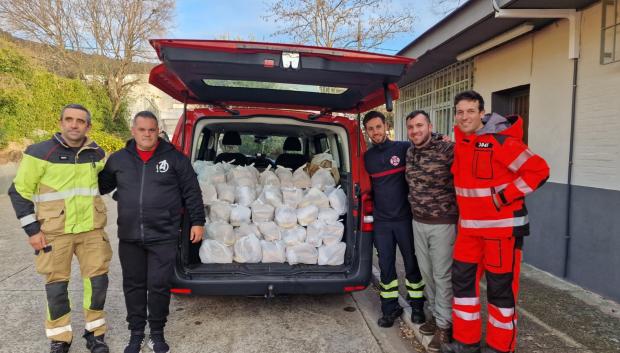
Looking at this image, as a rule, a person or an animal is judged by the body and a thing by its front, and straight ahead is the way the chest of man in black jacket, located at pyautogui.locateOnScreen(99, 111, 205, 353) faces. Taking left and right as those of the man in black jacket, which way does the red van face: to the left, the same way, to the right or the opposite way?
the opposite way

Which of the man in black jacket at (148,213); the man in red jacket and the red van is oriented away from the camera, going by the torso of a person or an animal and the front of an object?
the red van

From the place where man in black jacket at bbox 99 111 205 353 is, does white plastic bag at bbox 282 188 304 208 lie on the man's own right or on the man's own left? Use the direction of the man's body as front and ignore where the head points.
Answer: on the man's own left

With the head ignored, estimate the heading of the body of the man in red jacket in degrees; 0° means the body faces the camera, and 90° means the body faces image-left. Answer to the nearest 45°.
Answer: approximately 45°

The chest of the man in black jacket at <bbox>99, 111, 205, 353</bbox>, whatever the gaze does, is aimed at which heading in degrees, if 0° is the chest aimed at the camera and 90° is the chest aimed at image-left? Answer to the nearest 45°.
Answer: approximately 0°

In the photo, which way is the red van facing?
away from the camera

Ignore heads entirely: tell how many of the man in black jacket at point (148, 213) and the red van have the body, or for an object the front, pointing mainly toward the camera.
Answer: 1
